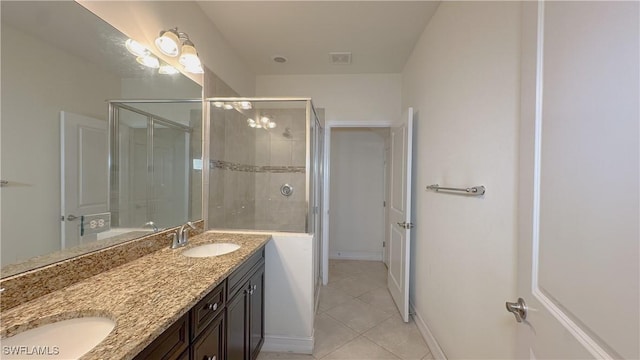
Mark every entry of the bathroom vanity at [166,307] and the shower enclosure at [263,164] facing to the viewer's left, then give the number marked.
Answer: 0

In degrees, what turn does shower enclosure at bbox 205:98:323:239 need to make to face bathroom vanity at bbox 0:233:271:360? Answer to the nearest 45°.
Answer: approximately 90° to its right

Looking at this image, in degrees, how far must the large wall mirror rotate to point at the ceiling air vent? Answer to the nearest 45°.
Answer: approximately 45° to its left

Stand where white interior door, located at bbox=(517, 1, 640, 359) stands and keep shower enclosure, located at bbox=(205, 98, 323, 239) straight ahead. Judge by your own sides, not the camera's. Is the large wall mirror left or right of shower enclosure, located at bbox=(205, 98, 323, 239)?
left

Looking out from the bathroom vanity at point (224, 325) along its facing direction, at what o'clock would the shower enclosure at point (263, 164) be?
The shower enclosure is roughly at 8 o'clock from the bathroom vanity.

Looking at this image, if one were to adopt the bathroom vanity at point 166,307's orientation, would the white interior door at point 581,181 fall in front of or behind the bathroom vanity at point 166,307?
in front

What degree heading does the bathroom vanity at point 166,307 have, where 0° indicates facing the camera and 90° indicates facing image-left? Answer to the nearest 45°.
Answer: approximately 315°

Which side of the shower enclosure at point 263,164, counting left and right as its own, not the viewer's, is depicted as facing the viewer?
right

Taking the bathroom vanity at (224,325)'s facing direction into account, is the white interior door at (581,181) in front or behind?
in front
